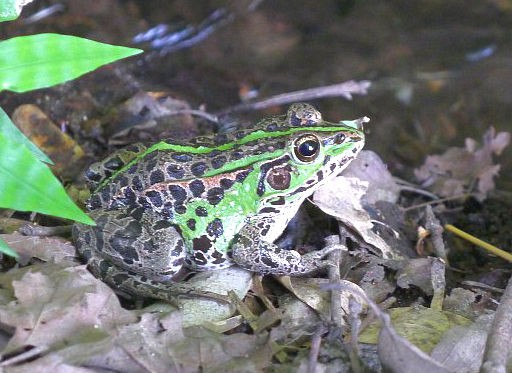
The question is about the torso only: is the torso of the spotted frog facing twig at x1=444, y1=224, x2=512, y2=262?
yes

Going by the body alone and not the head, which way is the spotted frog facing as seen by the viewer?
to the viewer's right

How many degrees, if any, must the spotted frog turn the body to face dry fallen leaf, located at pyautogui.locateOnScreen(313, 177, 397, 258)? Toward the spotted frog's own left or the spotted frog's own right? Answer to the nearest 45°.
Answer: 0° — it already faces it

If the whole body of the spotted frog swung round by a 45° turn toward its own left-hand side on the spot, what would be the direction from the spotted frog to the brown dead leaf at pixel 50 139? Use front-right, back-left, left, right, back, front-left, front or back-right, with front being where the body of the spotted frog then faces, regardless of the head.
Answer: left

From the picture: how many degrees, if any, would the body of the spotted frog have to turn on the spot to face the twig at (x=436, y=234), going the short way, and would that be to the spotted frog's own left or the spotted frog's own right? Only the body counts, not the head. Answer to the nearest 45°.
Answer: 0° — it already faces it

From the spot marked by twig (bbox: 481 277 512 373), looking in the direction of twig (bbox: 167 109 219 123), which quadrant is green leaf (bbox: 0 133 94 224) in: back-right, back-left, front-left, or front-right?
front-left

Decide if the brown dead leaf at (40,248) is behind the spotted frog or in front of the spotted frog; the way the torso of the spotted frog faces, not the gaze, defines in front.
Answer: behind

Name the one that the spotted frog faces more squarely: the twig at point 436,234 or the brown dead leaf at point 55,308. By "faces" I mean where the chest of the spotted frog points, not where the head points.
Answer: the twig

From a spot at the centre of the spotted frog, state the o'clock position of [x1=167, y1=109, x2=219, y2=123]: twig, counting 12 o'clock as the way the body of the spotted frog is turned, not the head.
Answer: The twig is roughly at 9 o'clock from the spotted frog.

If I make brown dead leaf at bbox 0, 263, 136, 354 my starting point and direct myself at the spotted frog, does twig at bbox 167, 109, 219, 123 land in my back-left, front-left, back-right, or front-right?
front-left
